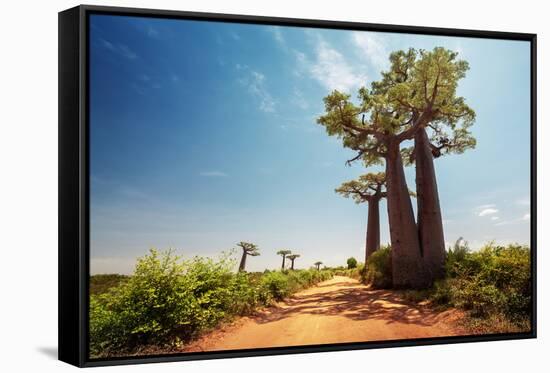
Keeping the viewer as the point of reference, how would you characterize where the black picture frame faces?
facing the viewer and to the right of the viewer
